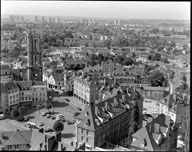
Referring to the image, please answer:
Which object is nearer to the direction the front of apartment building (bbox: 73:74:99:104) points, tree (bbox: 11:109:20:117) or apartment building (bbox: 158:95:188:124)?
the tree

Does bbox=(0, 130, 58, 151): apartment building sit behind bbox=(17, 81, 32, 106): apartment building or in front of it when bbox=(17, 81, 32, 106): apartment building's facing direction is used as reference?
in front

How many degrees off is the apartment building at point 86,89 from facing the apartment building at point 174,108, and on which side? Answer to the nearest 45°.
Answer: approximately 90° to its left

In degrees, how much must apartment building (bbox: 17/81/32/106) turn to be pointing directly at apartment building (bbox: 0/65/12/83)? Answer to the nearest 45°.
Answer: approximately 180°

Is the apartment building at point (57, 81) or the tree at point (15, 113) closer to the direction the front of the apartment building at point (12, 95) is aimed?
the tree

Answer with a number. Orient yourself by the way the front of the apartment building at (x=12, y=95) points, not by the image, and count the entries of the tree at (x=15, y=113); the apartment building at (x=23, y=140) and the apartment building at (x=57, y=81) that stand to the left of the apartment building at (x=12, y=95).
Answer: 1

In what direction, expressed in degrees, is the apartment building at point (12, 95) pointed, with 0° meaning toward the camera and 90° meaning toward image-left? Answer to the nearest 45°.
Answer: approximately 315°

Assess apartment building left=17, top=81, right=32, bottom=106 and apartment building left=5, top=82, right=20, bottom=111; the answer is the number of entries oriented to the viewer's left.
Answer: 0

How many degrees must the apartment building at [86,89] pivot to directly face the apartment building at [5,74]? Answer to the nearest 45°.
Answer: approximately 90° to its right

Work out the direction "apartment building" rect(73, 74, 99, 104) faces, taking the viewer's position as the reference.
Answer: facing the viewer and to the left of the viewer

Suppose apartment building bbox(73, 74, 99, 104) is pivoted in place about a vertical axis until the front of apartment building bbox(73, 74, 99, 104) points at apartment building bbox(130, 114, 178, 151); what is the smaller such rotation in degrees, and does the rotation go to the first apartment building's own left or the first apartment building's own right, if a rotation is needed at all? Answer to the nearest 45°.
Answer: approximately 45° to the first apartment building's own left

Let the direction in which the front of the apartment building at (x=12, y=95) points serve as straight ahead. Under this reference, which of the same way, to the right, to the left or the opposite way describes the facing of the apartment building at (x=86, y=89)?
to the right

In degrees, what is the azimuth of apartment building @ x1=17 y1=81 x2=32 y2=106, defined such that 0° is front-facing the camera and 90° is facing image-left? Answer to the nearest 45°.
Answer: approximately 0°

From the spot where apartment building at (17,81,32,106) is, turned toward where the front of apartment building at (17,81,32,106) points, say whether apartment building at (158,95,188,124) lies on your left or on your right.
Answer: on your left
